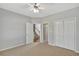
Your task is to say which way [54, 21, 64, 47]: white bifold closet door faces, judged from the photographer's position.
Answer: facing the viewer and to the left of the viewer

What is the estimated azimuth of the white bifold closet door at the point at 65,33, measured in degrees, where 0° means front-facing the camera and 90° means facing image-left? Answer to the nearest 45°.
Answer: approximately 45°
